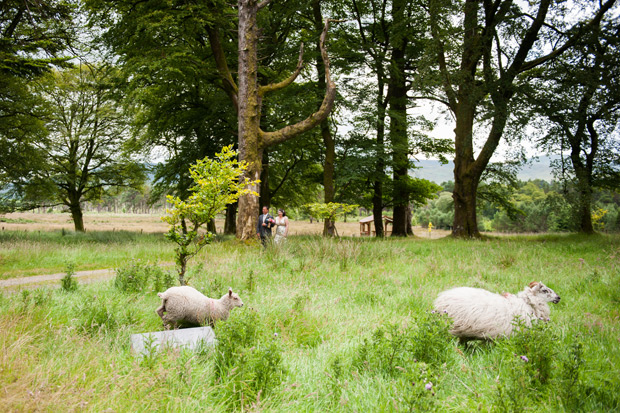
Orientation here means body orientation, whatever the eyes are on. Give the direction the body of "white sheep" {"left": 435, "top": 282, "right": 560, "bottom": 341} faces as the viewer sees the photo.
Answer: to the viewer's right

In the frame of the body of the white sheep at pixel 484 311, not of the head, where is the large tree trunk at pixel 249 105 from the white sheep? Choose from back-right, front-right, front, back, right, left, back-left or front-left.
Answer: back-left

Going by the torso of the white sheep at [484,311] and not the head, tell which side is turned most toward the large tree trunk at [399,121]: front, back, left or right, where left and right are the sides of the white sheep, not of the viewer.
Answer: left

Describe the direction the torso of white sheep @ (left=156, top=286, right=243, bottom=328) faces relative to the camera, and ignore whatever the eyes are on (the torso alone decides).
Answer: to the viewer's right

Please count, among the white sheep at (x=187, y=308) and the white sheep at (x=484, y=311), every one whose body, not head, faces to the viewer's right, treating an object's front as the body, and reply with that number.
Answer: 2

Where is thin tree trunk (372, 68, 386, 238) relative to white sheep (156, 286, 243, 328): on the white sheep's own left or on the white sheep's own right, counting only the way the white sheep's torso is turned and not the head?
on the white sheep's own left

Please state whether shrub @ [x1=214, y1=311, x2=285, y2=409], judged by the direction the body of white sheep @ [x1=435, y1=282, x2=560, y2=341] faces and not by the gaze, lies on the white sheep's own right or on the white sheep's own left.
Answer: on the white sheep's own right

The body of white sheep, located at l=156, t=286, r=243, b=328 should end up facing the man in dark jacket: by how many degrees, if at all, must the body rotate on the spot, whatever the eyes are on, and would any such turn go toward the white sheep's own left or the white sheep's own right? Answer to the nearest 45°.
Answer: approximately 90° to the white sheep's own left

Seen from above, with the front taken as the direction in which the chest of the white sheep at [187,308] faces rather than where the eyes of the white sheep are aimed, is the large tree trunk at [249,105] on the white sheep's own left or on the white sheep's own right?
on the white sheep's own left

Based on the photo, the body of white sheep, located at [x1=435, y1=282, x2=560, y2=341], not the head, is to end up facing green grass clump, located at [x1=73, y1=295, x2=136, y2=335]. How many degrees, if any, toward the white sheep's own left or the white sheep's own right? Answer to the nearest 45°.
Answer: approximately 135° to the white sheep's own right

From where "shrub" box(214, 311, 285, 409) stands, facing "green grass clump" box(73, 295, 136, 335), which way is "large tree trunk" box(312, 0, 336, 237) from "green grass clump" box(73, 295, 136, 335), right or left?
right

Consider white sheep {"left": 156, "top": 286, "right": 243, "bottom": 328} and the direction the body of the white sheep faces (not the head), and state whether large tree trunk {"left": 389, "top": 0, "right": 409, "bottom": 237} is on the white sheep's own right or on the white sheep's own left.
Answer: on the white sheep's own left

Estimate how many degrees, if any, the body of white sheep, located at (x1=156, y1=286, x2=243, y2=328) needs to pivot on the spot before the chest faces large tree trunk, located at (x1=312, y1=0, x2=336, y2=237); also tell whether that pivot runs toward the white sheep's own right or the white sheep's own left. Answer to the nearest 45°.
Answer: approximately 45° to the white sheep's own left
